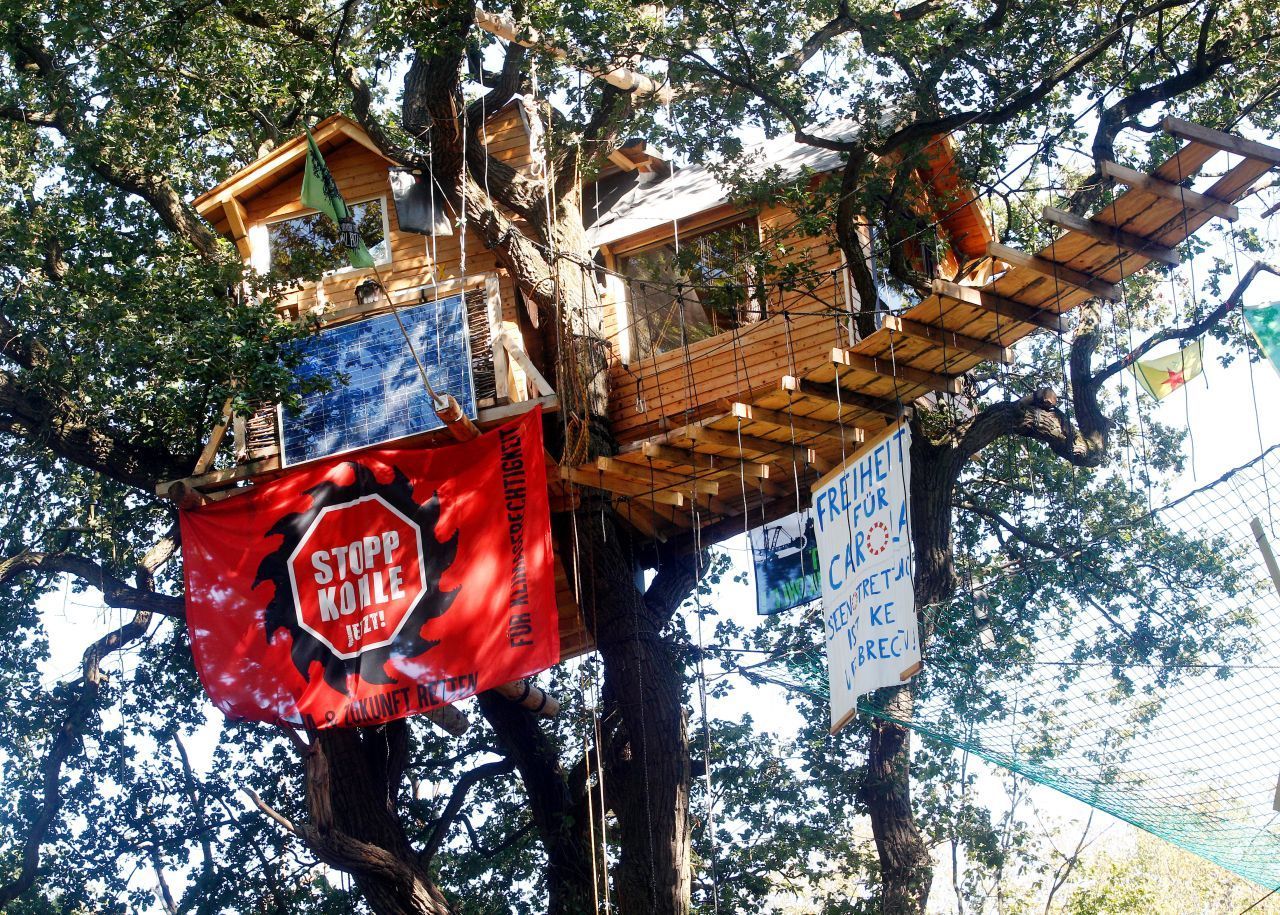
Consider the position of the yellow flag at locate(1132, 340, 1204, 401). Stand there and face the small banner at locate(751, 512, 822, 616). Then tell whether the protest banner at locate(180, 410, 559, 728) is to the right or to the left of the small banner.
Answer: left

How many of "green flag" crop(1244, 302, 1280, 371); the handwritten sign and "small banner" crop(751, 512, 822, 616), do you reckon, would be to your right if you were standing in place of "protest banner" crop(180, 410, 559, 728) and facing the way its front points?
0

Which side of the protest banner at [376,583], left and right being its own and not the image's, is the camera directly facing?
front

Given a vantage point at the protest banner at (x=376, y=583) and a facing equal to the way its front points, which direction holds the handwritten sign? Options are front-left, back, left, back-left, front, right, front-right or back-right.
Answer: front-left
